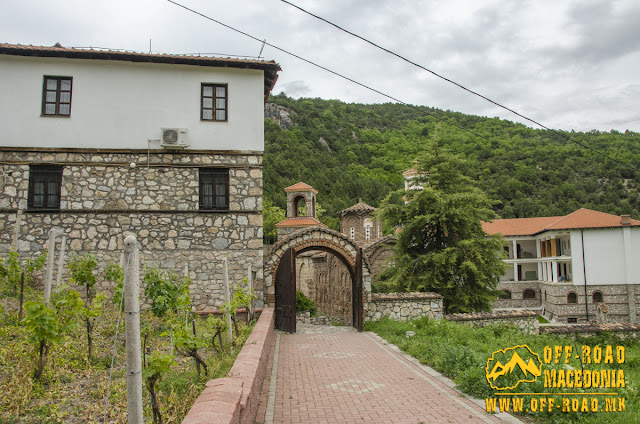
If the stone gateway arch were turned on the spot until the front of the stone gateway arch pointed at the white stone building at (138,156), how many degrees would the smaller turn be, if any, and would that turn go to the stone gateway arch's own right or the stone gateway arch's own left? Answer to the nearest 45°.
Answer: approximately 45° to the stone gateway arch's own right

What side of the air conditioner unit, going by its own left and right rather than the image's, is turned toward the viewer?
front

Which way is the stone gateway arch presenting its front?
toward the camera

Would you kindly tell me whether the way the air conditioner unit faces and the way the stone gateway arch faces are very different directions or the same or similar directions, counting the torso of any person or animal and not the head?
same or similar directions

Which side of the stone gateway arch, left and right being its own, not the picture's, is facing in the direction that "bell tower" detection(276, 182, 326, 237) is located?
back

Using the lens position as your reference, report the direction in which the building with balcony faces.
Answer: facing the viewer and to the left of the viewer

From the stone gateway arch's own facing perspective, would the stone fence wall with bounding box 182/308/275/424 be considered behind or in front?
in front

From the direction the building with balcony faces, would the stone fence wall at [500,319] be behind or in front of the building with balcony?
in front

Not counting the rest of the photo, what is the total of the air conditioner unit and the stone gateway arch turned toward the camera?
2

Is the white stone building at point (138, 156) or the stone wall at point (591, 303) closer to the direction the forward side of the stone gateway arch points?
the white stone building

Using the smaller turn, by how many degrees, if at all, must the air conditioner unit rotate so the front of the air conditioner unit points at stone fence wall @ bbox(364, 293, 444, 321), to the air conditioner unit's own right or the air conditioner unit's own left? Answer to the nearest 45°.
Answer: approximately 90° to the air conditioner unit's own left

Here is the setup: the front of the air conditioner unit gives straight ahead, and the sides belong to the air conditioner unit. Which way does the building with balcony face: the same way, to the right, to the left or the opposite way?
to the right

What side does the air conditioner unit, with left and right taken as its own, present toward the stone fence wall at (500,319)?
left
